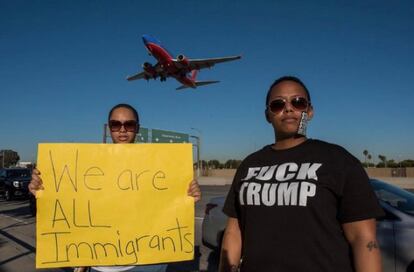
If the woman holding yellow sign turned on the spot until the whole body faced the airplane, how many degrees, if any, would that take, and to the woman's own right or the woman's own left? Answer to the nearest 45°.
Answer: approximately 180°

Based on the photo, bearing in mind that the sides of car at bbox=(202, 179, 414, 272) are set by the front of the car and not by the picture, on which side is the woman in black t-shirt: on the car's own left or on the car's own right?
on the car's own right

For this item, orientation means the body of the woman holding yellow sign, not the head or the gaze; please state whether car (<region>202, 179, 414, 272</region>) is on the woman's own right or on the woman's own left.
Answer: on the woman's own left

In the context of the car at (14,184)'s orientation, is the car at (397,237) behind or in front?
in front

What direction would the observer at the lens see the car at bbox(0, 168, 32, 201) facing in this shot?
facing the viewer and to the right of the viewer

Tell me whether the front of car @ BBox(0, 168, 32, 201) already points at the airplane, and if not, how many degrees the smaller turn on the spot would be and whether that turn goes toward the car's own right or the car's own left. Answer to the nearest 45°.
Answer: approximately 90° to the car's own left

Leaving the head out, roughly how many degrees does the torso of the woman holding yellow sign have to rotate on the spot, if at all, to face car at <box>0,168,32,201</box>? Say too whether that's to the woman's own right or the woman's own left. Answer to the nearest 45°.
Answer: approximately 180°

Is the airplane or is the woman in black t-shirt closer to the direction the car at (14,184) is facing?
the woman in black t-shirt

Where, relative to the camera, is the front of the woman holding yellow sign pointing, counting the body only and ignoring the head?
toward the camera
